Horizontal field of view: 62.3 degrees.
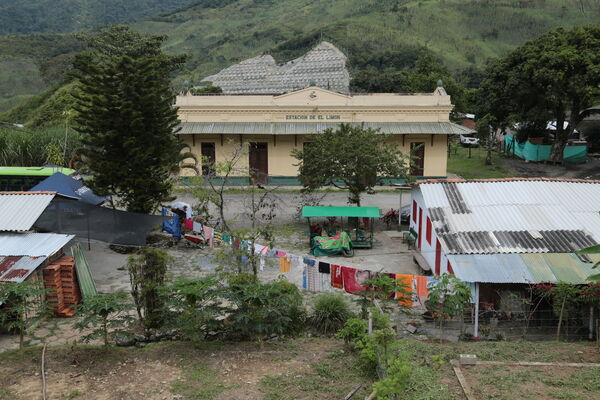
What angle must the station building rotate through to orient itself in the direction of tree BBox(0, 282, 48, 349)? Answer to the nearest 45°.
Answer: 0° — it already faces it

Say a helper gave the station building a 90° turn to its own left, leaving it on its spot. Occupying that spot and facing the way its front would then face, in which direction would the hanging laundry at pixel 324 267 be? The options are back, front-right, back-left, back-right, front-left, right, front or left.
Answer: right

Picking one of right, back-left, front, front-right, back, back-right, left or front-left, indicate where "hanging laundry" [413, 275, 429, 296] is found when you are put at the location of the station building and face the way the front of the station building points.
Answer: front

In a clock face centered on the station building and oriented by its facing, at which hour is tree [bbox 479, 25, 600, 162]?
The tree is roughly at 9 o'clock from the station building.

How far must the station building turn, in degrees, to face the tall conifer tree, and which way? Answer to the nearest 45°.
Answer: approximately 45° to its right

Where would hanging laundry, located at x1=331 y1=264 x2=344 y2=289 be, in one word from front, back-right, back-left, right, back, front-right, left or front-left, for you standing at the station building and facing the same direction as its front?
front

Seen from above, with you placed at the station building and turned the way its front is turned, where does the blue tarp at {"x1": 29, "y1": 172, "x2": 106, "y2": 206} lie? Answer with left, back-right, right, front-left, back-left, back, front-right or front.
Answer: front-right

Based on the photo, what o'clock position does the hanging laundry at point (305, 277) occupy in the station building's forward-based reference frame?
The hanging laundry is roughly at 12 o'clock from the station building.

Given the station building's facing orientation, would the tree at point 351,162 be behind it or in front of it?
in front

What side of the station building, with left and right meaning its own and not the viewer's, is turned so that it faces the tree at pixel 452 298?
front

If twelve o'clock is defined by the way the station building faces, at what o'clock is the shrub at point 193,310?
The shrub is roughly at 12 o'clock from the station building.

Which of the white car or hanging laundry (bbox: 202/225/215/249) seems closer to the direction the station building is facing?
the hanging laundry

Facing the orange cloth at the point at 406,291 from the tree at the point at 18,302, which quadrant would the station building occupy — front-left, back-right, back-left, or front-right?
front-left

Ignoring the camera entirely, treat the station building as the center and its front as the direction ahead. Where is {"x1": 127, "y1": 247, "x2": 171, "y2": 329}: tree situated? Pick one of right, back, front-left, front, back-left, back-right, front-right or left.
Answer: front

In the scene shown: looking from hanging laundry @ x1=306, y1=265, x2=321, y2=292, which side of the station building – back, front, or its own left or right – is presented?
front

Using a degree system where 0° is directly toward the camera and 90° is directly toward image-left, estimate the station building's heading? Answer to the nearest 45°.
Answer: approximately 0°

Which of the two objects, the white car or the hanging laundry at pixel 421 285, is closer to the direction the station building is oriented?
the hanging laundry

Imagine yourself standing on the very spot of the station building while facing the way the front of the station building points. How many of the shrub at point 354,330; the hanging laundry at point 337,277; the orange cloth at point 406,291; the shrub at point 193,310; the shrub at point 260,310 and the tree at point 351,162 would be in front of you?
6

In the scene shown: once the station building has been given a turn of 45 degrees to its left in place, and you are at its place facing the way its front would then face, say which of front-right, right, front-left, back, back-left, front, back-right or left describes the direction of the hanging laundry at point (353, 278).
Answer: front-right

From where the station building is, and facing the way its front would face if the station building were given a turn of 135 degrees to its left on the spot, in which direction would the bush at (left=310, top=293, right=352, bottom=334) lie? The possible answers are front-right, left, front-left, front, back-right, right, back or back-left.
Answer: back-right
